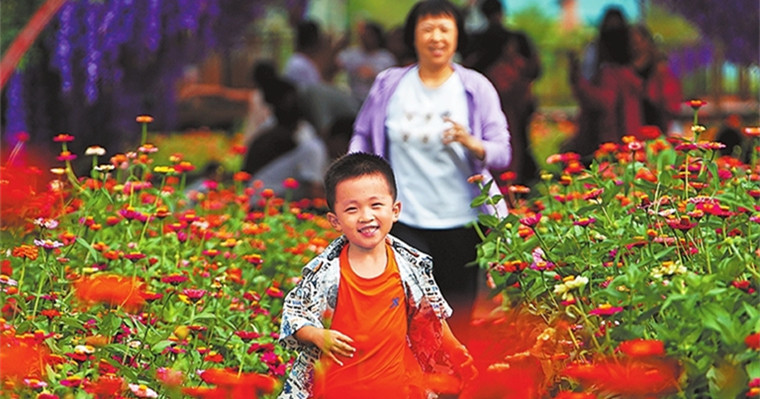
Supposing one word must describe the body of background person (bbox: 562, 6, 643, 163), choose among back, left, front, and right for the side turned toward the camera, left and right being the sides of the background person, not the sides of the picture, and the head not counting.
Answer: back

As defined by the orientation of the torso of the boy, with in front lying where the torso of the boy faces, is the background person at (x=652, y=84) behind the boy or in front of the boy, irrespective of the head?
behind

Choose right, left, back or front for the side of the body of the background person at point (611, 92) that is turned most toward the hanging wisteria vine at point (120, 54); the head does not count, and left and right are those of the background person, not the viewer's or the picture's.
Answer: left

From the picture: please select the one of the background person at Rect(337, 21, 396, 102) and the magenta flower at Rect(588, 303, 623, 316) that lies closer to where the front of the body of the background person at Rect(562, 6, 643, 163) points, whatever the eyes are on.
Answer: the background person

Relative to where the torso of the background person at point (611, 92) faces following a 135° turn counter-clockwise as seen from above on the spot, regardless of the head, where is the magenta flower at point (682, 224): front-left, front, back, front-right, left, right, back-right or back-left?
front-left

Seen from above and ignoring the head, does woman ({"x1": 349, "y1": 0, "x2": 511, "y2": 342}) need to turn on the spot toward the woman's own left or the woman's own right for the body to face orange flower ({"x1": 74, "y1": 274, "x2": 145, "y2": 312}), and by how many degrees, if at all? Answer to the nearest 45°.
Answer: approximately 45° to the woman's own right

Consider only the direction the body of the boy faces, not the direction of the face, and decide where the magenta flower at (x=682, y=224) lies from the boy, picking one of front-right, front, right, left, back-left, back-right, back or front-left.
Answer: left

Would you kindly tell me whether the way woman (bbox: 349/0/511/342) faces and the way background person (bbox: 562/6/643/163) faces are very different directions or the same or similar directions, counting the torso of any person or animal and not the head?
very different directions

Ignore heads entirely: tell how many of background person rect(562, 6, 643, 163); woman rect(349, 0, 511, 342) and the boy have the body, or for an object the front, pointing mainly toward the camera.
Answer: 2

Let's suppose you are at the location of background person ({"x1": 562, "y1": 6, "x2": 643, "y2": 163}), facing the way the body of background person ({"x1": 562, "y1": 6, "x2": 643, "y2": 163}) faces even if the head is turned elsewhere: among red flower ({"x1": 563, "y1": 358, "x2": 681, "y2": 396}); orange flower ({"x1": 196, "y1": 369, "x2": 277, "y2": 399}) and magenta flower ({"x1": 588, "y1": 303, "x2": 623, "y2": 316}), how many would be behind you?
3

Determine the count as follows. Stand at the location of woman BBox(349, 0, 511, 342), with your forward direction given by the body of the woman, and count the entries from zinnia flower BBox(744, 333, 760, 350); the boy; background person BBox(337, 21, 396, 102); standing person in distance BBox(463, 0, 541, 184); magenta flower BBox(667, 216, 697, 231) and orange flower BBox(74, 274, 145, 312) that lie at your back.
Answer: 2

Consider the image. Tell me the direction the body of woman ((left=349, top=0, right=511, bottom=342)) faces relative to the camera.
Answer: toward the camera

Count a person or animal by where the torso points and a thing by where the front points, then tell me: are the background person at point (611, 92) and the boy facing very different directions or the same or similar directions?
very different directions

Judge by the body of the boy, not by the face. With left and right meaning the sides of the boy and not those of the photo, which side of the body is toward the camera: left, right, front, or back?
front

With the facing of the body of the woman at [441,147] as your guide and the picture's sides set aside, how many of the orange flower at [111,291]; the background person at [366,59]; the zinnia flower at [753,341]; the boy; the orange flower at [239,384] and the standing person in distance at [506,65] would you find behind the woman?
2
